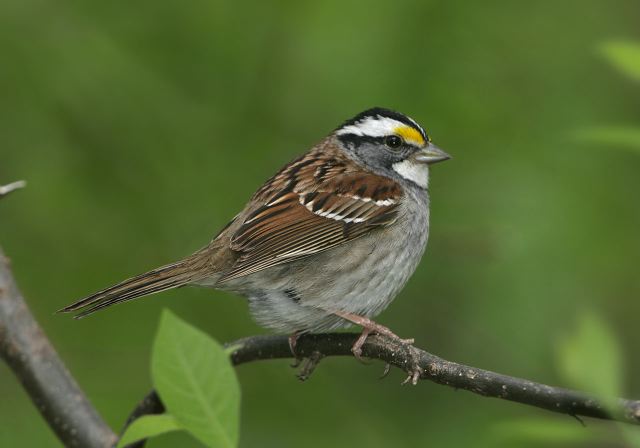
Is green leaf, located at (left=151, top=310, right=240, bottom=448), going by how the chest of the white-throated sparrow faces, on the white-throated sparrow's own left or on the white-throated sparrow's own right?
on the white-throated sparrow's own right

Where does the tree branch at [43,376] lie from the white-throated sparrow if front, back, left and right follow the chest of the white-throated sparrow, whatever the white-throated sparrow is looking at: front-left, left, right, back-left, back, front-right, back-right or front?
back-right

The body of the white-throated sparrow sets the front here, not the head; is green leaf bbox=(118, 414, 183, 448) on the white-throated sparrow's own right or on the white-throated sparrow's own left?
on the white-throated sparrow's own right

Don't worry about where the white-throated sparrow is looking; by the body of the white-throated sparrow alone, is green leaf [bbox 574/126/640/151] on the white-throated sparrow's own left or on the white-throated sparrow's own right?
on the white-throated sparrow's own left

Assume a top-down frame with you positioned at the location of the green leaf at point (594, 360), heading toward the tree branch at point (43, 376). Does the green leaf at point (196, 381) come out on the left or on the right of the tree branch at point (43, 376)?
left

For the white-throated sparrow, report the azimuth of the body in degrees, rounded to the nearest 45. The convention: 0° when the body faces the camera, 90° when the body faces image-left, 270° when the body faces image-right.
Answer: approximately 270°
